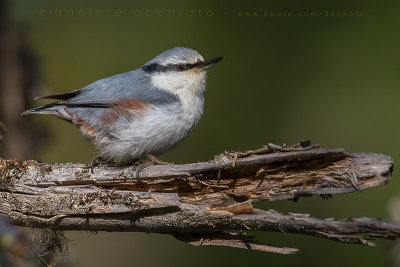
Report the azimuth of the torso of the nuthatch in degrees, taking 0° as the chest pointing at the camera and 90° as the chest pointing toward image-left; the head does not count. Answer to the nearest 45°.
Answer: approximately 270°
